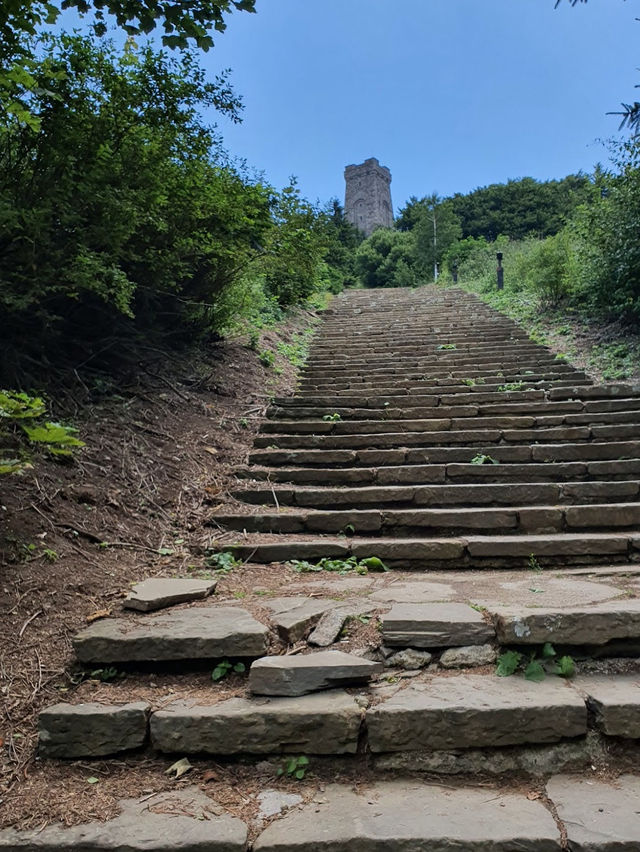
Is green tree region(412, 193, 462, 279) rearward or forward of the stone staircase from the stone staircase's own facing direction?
rearward

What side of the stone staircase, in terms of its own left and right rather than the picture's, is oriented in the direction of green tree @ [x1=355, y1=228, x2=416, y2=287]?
back

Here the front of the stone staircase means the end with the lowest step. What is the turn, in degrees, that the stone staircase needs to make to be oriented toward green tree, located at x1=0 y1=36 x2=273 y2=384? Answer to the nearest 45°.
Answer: approximately 135° to its right

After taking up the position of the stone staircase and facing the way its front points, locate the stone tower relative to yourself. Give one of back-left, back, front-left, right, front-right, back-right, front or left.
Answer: back

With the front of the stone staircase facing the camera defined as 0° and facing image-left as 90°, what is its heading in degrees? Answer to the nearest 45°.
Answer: approximately 0°
